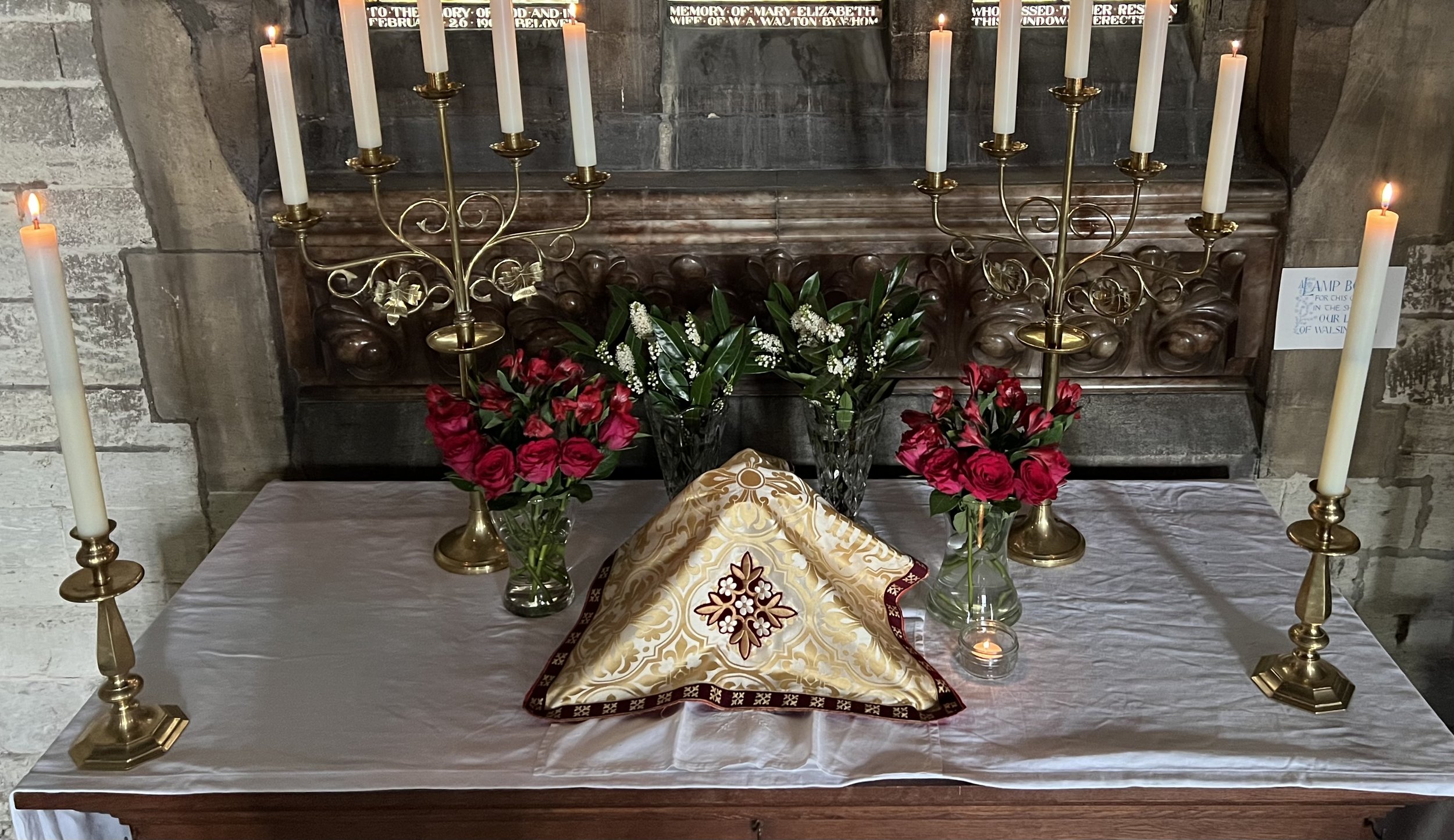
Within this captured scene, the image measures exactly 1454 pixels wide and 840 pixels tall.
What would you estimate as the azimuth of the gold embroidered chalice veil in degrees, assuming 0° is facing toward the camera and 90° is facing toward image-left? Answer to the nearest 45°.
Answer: approximately 0°

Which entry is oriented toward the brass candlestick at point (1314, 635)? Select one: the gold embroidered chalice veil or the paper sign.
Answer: the paper sign

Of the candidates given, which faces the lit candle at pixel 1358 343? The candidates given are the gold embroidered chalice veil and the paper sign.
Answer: the paper sign

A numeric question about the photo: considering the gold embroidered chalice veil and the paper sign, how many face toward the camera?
2

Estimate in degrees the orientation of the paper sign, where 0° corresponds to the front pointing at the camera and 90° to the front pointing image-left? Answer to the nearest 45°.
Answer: approximately 0°

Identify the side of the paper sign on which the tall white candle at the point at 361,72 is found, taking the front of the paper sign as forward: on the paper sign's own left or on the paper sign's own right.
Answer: on the paper sign's own right

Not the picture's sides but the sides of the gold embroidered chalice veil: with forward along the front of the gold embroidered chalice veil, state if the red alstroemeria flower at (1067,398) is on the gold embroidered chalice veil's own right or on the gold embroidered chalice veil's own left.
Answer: on the gold embroidered chalice veil's own left

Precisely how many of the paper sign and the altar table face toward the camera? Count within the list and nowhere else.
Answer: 2

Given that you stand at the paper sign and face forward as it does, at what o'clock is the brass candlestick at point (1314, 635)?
The brass candlestick is roughly at 12 o'clock from the paper sign.
